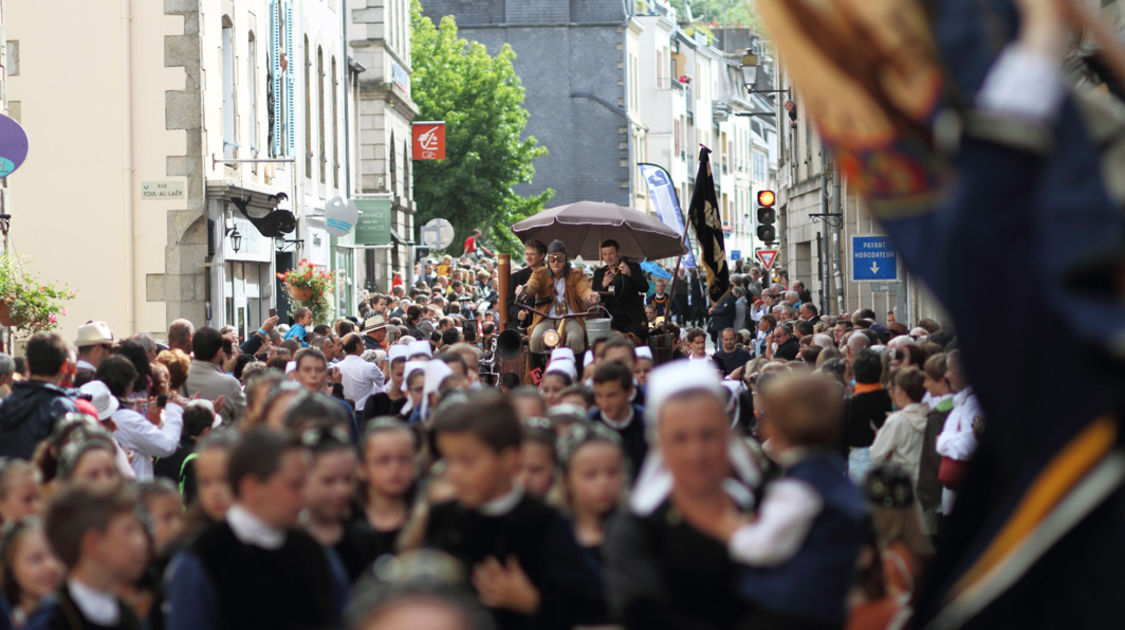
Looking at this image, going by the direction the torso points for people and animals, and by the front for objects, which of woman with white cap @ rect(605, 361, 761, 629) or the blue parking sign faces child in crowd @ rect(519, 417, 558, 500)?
the blue parking sign

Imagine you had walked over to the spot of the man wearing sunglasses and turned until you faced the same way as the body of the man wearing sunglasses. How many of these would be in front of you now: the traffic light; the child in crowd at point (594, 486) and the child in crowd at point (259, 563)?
2

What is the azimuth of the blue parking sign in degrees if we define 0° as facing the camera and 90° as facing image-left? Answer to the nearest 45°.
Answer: approximately 0°

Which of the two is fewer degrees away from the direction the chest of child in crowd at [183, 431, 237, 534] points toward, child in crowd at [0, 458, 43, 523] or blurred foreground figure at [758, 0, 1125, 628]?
the blurred foreground figure

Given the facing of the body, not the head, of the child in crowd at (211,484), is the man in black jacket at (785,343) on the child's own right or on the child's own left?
on the child's own left
